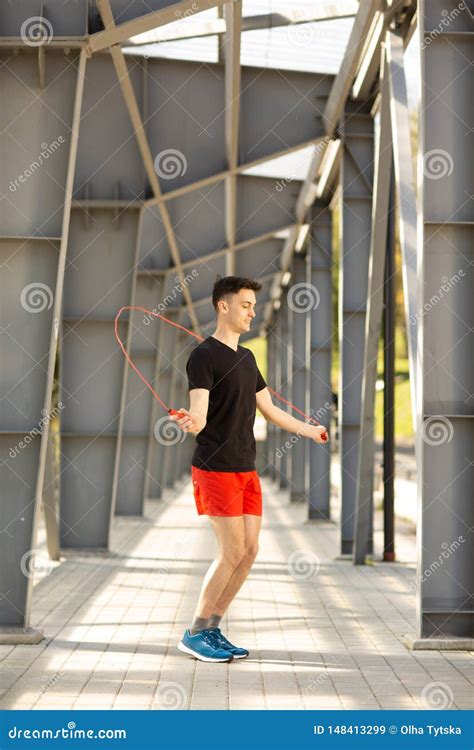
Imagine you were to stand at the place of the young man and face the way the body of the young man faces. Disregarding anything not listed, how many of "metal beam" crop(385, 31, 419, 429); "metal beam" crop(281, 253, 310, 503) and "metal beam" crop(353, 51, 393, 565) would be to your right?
0

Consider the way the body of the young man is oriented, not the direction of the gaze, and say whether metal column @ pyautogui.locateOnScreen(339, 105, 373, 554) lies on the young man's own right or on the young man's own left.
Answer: on the young man's own left

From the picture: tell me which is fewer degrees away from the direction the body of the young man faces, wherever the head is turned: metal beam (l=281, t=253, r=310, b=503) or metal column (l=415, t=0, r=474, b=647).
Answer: the metal column

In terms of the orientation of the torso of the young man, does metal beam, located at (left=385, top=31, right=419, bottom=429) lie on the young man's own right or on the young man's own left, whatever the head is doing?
on the young man's own left

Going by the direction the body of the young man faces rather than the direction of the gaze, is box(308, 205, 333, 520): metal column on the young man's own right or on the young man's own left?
on the young man's own left

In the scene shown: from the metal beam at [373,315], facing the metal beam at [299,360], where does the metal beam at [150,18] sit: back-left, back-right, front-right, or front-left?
back-left

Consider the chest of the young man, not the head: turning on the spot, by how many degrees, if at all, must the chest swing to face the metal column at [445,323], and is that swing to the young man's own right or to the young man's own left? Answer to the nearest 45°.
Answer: approximately 90° to the young man's own left

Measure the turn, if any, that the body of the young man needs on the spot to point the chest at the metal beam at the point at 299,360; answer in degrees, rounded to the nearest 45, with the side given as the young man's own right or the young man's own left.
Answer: approximately 135° to the young man's own left

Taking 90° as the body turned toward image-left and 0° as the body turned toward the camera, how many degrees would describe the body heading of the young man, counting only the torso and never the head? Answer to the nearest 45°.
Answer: approximately 315°
